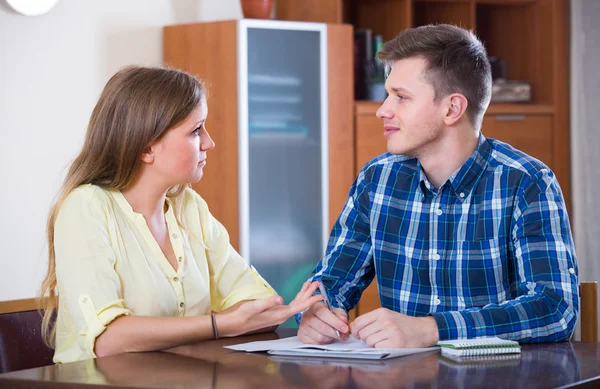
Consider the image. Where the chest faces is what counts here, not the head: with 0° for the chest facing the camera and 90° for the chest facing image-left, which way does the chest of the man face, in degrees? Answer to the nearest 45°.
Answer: approximately 45°

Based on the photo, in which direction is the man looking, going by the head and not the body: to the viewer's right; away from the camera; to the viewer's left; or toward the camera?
to the viewer's left

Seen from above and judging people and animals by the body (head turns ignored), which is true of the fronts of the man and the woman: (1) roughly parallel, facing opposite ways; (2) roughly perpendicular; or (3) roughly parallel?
roughly perpendicular

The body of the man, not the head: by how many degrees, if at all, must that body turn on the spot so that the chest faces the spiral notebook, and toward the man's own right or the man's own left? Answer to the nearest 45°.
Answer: approximately 45° to the man's own left

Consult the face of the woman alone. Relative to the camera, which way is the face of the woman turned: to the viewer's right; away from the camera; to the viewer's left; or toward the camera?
to the viewer's right

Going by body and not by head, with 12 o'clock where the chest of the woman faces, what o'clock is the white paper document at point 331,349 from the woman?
The white paper document is roughly at 12 o'clock from the woman.

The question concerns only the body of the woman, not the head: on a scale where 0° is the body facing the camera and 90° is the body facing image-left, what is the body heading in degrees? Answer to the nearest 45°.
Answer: approximately 315°

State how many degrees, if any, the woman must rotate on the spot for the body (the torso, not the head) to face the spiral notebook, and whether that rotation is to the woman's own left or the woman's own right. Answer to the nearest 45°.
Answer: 0° — they already face it
